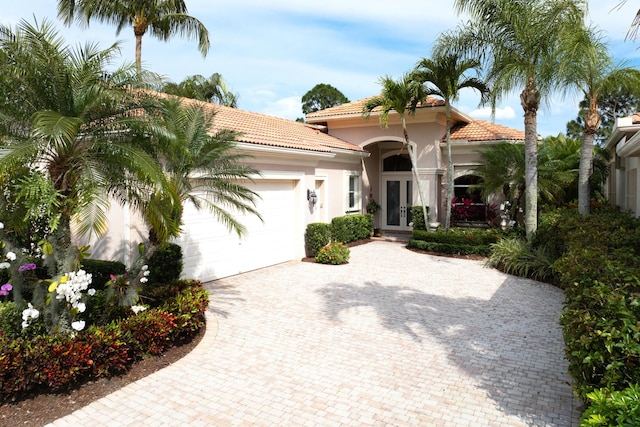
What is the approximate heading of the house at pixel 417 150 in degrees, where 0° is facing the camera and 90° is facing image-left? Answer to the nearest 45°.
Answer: approximately 0°

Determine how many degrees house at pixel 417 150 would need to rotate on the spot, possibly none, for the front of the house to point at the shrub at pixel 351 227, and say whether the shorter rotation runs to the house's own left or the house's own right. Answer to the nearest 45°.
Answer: approximately 45° to the house's own right

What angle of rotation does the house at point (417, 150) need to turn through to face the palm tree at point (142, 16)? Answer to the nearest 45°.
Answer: approximately 90° to its right

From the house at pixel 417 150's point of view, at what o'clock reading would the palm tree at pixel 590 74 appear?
The palm tree is roughly at 9 o'clock from the house.

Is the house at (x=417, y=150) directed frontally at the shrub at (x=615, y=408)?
yes

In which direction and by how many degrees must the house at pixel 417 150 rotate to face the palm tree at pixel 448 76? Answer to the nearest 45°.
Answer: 0° — it already faces it

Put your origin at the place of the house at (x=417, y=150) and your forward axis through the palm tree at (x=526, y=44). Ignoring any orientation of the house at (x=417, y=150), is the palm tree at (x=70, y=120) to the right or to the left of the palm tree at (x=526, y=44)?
right

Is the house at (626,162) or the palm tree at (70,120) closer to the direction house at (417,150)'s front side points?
the palm tree

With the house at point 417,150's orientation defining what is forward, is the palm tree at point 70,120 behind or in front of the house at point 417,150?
in front

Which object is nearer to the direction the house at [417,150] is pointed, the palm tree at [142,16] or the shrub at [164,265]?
the shrub

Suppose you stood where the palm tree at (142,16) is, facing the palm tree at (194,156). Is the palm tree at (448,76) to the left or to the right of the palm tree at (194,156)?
left

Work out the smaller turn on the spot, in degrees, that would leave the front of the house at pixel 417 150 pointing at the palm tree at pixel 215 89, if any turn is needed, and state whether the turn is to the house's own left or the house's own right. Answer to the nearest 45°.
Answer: approximately 135° to the house's own right
